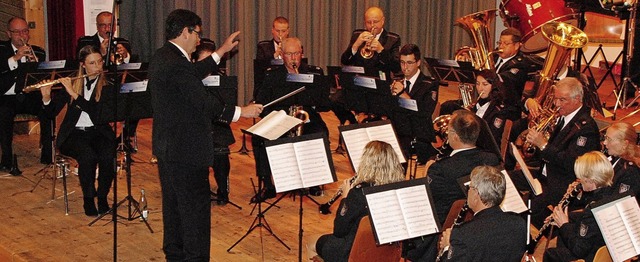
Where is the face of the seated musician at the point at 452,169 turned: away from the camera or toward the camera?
away from the camera

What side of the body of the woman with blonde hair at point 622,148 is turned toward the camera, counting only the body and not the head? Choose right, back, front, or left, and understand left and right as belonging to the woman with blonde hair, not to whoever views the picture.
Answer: left

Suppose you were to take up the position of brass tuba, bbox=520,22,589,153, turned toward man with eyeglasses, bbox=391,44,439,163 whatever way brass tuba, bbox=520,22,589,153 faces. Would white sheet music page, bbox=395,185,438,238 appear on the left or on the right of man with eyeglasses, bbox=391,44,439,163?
left

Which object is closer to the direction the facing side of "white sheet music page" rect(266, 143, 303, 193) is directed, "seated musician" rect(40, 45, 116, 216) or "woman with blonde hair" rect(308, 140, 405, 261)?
the woman with blonde hair

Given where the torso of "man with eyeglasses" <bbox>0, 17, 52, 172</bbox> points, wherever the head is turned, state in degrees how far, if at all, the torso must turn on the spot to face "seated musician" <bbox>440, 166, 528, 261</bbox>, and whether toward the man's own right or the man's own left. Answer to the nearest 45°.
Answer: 0° — they already face them

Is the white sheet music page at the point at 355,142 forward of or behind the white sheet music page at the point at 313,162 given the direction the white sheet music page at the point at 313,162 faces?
behind

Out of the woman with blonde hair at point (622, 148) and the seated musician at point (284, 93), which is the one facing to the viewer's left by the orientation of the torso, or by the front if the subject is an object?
the woman with blonde hair

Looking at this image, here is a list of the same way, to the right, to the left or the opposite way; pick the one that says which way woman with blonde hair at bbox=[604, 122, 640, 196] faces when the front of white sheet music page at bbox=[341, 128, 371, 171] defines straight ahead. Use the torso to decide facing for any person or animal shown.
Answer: to the right
